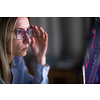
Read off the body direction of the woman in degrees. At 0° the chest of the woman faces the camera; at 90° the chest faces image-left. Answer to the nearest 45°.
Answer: approximately 315°
